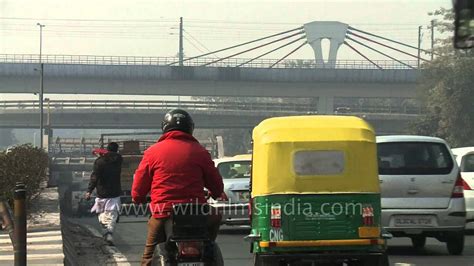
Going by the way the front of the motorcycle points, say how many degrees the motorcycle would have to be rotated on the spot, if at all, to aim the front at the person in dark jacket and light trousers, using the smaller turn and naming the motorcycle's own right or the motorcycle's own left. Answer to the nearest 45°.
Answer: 0° — it already faces them

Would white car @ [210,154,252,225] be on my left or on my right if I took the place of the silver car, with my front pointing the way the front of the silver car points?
on my left

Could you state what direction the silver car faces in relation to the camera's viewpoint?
facing away from the viewer

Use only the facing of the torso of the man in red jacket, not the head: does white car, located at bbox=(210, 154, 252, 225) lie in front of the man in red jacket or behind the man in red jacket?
in front

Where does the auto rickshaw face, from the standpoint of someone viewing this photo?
facing away from the viewer

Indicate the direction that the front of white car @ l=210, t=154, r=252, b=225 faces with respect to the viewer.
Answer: facing away from the viewer

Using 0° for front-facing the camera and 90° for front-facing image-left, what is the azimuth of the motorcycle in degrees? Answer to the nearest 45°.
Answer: approximately 180°

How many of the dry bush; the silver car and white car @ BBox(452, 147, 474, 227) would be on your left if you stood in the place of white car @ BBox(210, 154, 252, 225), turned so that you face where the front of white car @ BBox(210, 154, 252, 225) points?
1

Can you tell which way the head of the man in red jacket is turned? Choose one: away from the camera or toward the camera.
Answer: away from the camera

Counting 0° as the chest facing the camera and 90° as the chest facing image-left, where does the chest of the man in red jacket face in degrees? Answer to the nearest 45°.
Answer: approximately 180°

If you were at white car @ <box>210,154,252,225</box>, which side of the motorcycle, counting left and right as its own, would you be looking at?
front
